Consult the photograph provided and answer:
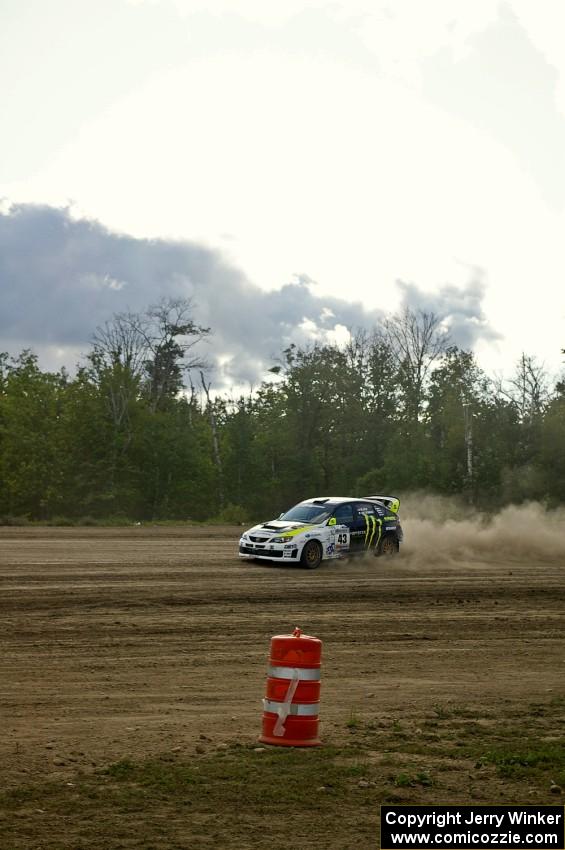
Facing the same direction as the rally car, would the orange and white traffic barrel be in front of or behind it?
in front
